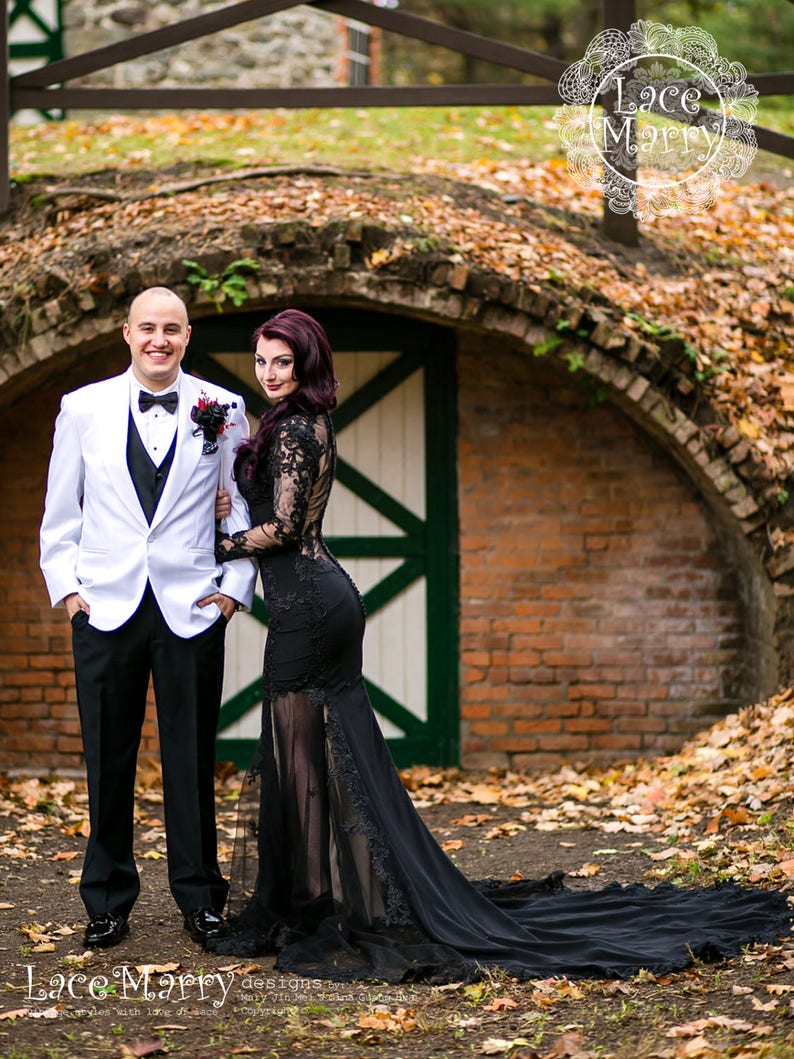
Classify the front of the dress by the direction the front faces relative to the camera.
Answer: to the viewer's left

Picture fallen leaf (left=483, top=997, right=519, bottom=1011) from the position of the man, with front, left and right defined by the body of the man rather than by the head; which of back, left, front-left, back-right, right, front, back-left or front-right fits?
front-left

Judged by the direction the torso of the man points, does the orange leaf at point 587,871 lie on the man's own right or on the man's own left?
on the man's own left

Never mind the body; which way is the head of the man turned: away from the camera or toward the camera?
toward the camera

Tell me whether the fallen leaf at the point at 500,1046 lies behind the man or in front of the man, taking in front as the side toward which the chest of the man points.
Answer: in front

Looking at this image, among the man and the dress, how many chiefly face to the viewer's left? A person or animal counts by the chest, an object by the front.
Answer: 1

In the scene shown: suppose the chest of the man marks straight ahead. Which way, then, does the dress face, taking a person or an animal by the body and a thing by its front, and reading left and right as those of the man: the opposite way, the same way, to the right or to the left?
to the right

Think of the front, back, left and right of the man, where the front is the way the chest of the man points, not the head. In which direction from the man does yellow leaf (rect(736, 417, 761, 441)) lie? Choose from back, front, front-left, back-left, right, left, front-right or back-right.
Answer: back-left

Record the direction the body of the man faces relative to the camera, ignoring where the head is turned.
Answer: toward the camera

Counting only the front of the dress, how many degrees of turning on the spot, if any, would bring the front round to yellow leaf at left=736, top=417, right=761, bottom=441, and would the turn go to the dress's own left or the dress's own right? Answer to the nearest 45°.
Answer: approximately 135° to the dress's own right
